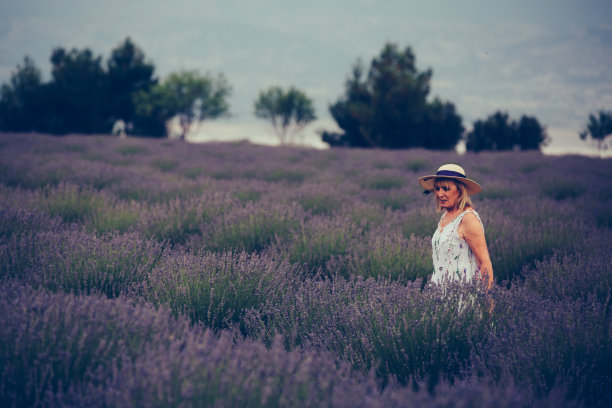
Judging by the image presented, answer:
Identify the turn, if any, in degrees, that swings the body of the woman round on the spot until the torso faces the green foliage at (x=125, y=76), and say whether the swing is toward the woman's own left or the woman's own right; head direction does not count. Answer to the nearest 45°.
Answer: approximately 90° to the woman's own right

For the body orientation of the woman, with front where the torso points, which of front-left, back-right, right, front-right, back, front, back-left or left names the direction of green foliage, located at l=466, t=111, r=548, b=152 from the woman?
back-right

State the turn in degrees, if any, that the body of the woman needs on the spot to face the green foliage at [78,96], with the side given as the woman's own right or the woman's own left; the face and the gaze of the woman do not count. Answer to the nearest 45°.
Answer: approximately 90° to the woman's own right

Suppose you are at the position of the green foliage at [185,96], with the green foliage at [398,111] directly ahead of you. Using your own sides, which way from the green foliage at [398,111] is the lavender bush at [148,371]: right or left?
right

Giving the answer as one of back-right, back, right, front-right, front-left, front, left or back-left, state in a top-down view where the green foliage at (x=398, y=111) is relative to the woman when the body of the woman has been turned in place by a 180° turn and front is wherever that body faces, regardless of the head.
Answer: front-left

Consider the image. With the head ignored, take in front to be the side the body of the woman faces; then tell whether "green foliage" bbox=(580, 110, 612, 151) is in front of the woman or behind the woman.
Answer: behind

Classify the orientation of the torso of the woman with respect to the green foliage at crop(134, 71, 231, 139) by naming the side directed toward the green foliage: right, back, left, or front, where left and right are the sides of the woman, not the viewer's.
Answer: right

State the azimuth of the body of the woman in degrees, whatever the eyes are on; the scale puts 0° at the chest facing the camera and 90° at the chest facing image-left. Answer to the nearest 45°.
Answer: approximately 45°

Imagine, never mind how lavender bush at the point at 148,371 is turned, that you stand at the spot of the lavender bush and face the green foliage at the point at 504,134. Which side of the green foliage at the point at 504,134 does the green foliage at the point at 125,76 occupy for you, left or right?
left

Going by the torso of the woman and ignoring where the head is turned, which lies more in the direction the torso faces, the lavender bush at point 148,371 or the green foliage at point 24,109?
the lavender bush

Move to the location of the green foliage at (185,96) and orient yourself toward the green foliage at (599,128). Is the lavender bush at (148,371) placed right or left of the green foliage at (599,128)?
right
